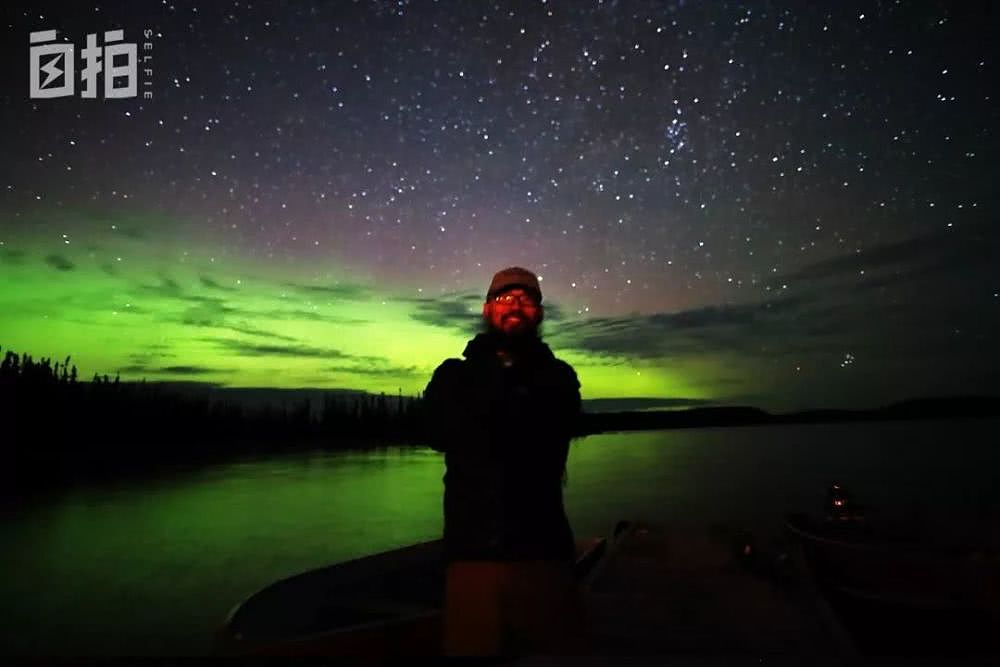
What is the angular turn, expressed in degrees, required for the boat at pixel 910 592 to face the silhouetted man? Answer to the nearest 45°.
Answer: approximately 90° to its left

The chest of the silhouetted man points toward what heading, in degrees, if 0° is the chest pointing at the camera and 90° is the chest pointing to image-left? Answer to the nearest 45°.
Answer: approximately 0°

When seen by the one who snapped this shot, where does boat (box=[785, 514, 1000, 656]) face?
facing to the left of the viewer

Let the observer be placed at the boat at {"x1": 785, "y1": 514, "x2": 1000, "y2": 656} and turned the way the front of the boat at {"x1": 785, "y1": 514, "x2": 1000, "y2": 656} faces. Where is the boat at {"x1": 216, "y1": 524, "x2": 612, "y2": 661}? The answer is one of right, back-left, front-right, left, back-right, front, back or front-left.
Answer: front-left

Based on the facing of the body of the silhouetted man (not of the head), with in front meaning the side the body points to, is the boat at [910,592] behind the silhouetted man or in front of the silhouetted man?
behind
